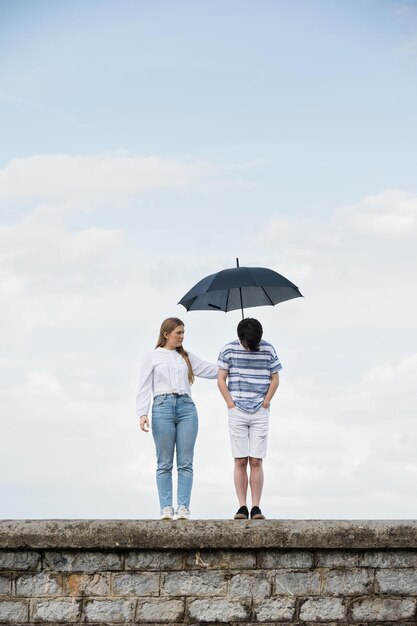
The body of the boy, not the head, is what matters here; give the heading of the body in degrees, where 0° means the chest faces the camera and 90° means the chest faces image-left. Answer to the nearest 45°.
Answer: approximately 0°
